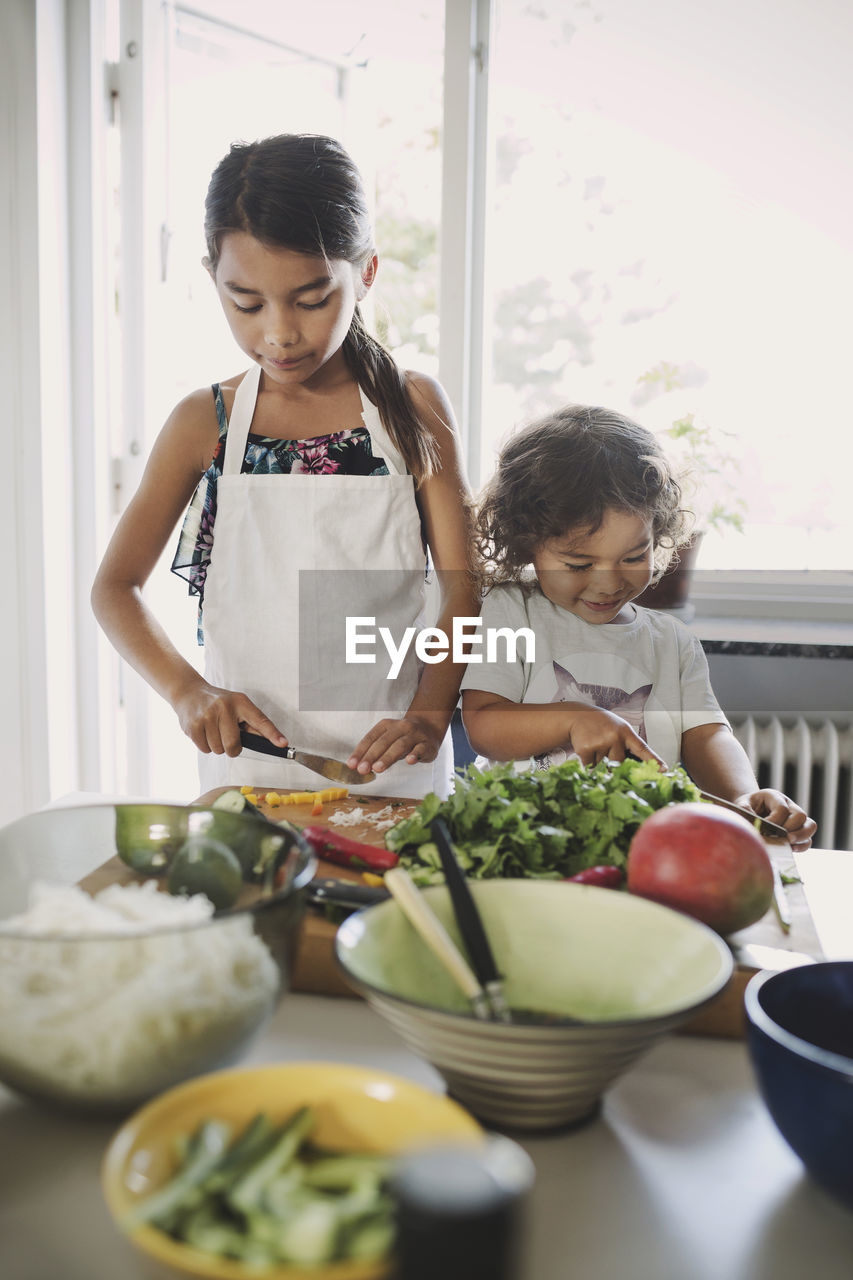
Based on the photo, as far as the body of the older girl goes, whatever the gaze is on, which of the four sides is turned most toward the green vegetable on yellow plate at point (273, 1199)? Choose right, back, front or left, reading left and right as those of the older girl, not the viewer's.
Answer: front

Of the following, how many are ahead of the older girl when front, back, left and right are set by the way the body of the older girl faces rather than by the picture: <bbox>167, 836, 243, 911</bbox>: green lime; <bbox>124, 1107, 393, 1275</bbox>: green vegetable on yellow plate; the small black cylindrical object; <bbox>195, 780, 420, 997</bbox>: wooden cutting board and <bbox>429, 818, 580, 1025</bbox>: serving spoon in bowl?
5

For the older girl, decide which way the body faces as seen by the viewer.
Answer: toward the camera

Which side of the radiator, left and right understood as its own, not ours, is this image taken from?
front

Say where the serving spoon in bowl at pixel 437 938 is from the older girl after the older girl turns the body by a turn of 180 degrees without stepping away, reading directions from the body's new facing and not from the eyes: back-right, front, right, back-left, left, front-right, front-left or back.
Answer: back

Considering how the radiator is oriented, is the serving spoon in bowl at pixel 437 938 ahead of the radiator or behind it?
ahead

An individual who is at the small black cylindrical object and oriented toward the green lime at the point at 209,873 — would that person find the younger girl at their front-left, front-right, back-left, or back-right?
front-right

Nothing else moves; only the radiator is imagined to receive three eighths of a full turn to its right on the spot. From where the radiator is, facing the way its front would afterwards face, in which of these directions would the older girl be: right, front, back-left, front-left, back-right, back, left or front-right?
left

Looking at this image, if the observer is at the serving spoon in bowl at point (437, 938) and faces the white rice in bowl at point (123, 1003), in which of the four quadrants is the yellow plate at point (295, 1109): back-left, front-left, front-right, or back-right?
front-left

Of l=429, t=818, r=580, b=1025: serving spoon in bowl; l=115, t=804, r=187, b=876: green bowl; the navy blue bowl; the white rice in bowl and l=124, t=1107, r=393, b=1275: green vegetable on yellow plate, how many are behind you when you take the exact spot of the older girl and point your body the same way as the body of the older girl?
0

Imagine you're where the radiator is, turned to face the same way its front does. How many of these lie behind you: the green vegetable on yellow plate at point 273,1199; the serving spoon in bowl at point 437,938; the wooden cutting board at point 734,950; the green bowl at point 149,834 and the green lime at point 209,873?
0

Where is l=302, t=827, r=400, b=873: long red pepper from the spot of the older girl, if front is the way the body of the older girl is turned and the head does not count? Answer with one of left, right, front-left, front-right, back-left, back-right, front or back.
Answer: front

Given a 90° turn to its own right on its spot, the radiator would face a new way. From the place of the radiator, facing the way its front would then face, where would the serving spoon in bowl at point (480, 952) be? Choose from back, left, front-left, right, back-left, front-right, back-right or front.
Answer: left

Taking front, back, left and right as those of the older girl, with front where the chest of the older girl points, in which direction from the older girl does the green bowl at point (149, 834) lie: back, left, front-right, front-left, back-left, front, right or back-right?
front

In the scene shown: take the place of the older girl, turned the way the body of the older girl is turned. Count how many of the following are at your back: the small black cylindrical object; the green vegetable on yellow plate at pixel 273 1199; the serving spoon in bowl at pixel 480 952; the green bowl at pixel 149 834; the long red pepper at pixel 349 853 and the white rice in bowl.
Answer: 0

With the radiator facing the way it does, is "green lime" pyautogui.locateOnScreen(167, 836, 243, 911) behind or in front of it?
in front

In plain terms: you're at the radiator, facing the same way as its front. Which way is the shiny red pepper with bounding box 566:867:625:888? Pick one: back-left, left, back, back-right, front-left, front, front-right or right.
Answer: front

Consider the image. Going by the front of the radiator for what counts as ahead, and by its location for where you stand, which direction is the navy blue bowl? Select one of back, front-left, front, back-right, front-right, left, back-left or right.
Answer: front
